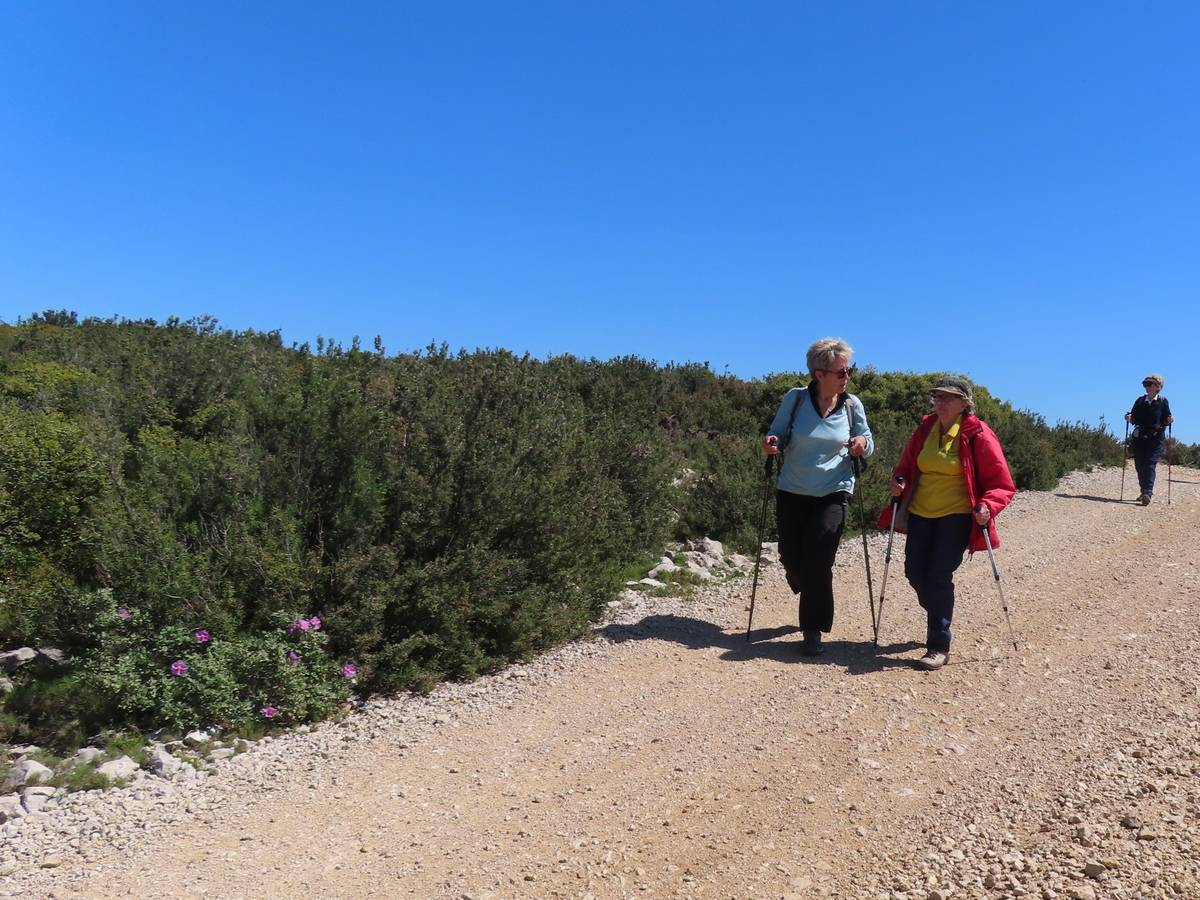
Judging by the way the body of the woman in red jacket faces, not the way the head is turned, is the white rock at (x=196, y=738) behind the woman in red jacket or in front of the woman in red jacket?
in front

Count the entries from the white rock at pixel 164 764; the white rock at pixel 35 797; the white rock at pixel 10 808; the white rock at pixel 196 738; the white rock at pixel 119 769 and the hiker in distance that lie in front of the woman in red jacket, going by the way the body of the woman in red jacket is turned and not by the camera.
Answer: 5

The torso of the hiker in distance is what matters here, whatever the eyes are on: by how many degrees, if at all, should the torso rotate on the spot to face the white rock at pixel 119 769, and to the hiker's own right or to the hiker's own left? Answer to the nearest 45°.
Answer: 0° — they already face it

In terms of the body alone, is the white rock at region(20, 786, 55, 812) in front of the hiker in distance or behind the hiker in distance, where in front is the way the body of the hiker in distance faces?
in front

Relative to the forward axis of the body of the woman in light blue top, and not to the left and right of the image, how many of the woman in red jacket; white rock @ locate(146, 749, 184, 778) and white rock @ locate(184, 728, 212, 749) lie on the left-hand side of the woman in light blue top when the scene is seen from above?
1

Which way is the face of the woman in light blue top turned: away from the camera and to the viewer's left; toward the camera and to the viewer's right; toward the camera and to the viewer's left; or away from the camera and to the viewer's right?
toward the camera and to the viewer's right

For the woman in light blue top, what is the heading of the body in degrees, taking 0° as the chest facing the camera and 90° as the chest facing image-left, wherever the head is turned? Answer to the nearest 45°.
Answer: approximately 0°

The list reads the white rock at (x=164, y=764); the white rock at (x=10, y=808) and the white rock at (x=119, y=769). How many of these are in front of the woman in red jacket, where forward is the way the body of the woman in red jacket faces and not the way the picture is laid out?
3

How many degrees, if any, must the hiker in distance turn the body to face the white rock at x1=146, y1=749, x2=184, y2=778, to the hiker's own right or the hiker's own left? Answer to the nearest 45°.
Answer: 0° — they already face it

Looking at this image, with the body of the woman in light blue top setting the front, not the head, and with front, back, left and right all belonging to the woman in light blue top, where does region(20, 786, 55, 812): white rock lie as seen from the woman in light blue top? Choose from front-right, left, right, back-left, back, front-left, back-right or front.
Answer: front-right

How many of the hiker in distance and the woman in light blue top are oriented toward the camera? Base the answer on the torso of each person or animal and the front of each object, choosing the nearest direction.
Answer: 2

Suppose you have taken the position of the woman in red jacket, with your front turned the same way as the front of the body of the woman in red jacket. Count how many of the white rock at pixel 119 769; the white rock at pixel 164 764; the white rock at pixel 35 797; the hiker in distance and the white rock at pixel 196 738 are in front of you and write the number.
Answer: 4

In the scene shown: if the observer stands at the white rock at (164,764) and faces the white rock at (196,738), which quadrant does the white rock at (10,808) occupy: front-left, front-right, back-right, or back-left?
back-left

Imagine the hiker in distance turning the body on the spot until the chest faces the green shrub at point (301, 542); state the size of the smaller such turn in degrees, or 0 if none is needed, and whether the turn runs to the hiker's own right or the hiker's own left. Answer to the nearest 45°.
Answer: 0° — they already face it
